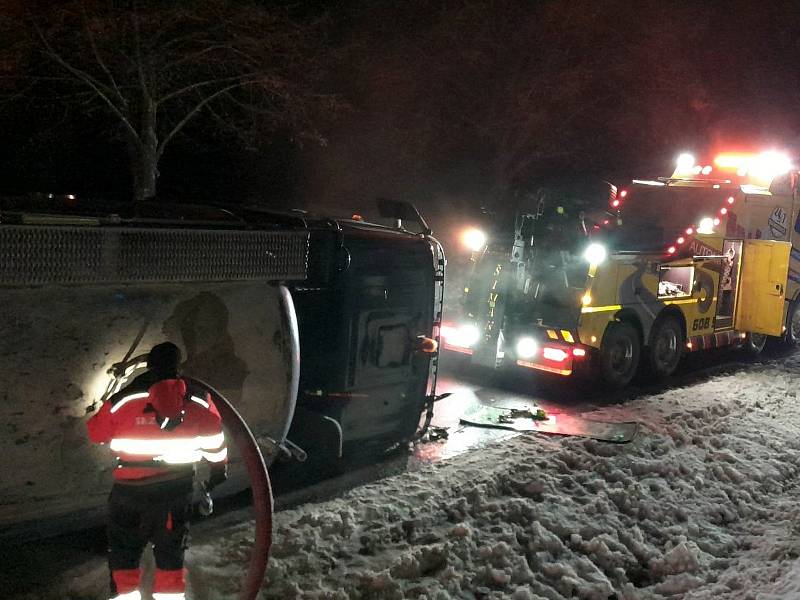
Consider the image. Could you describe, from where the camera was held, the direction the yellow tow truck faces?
facing away from the viewer and to the right of the viewer

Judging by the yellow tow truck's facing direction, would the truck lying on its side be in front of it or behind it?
behind

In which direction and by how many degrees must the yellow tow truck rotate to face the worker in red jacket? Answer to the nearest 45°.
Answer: approximately 135° to its right

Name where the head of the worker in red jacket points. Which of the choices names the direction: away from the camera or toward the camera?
away from the camera

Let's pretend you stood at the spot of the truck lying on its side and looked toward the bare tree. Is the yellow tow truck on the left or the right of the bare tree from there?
right

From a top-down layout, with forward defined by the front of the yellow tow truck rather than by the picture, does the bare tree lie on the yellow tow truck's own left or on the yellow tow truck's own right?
on the yellow tow truck's own left
